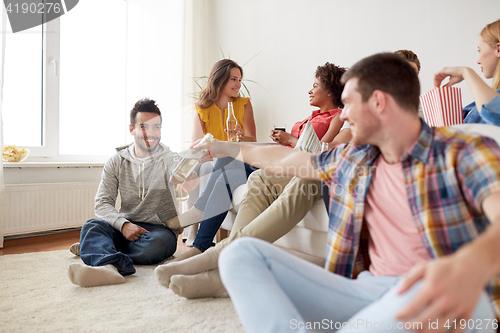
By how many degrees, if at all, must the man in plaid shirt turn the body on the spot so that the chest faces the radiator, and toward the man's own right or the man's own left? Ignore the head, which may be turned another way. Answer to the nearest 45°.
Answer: approximately 90° to the man's own right

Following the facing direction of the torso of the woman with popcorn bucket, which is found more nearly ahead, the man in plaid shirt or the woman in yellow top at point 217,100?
the woman in yellow top

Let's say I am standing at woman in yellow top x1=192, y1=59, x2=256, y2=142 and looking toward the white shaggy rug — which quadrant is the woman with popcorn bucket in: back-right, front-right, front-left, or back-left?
front-left

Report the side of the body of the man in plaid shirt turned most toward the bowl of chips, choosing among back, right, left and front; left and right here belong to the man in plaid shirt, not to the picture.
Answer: right

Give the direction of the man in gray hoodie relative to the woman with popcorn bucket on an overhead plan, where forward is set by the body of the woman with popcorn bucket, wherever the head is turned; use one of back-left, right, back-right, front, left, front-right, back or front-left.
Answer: front

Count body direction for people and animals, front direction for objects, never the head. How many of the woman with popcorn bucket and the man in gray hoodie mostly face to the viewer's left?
1

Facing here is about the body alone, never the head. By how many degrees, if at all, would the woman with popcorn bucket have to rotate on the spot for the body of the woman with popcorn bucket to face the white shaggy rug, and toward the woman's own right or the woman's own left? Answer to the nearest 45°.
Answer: approximately 45° to the woman's own left

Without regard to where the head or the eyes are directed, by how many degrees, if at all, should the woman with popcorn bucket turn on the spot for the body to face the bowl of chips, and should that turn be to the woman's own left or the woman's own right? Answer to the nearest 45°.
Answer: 0° — they already face it

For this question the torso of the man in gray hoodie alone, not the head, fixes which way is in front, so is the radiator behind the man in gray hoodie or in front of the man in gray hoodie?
behind

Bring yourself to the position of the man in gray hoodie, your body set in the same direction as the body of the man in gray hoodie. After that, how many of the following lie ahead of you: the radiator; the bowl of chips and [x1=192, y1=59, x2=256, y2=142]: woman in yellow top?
0

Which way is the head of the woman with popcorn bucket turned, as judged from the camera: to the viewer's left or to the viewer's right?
to the viewer's left

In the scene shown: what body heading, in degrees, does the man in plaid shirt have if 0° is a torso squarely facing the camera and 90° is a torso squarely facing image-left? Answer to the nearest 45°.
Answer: approximately 45°

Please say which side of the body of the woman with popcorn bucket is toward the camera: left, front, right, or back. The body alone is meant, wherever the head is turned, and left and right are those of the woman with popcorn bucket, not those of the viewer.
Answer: left

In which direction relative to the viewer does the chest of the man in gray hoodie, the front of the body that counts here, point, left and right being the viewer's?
facing the viewer

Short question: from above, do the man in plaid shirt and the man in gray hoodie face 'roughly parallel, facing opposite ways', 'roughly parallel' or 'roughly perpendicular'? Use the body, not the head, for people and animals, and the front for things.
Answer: roughly perpendicular

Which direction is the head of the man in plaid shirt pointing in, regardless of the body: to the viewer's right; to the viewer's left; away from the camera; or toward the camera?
to the viewer's left
